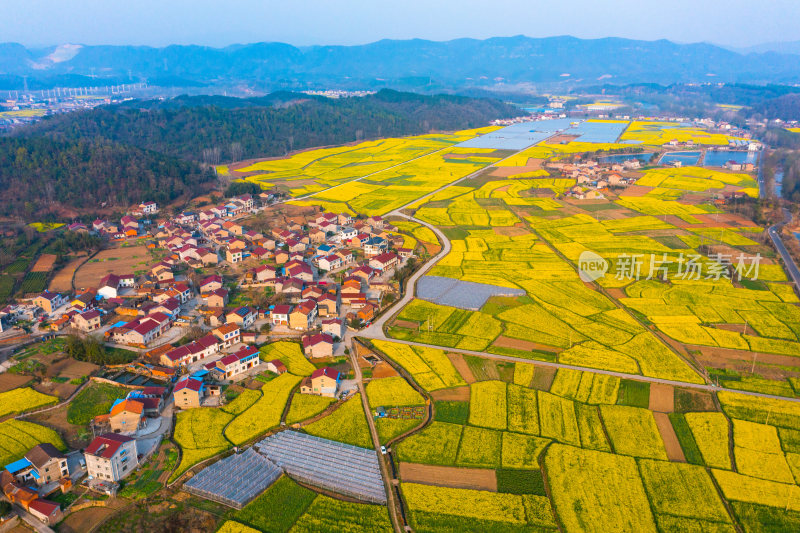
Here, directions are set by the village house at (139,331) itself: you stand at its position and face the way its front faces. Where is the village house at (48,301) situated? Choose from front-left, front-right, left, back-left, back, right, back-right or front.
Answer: back

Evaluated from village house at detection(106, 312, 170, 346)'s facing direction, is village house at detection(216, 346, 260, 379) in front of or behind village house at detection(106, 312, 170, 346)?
in front

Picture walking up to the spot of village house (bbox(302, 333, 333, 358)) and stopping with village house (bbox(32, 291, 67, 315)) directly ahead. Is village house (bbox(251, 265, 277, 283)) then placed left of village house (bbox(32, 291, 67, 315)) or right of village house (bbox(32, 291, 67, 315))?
right

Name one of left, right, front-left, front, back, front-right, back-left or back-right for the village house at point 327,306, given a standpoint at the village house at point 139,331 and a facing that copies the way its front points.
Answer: front-left

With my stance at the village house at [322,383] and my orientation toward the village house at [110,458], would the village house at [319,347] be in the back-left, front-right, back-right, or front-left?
back-right

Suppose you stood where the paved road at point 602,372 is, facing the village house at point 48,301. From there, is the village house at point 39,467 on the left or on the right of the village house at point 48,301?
left

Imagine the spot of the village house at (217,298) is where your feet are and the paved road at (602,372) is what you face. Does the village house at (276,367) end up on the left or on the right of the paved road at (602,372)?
right

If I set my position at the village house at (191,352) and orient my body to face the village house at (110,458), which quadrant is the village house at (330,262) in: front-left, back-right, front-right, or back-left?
back-left
